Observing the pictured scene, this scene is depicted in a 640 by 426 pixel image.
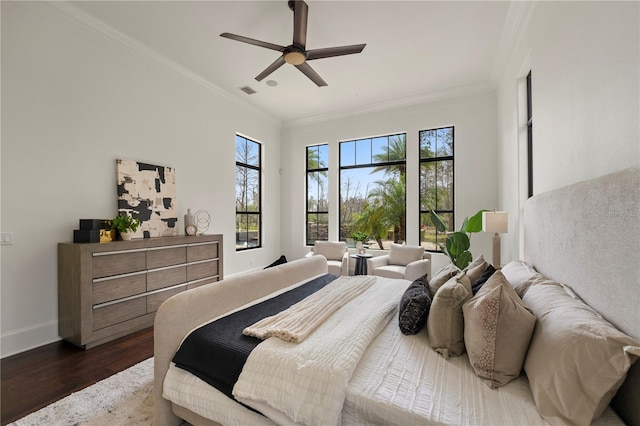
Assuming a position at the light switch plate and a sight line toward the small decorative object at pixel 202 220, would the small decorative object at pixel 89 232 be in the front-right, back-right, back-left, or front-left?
front-right

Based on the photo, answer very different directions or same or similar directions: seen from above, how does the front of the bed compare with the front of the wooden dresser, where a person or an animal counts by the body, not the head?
very different directions

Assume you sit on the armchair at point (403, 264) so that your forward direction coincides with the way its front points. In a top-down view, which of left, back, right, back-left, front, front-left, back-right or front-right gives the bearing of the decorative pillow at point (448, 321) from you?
front-left

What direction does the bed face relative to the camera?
to the viewer's left

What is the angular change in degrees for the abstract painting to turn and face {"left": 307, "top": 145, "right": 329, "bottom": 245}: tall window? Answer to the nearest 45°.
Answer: approximately 45° to its left

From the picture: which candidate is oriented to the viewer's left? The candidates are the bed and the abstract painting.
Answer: the bed

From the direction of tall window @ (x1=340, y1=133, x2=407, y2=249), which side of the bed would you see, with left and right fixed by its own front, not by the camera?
right

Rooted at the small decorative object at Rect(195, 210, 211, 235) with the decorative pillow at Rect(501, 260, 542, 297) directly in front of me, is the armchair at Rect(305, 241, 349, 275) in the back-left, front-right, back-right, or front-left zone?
front-left

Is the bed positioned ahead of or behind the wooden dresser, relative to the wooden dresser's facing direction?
ahead

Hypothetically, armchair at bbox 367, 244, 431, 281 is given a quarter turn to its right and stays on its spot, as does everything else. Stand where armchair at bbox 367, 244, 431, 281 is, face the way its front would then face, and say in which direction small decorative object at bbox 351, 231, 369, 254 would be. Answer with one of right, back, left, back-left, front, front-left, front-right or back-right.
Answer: front

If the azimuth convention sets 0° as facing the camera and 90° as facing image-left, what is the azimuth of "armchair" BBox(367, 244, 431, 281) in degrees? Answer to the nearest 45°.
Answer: approximately 45°

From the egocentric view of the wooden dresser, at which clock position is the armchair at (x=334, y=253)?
The armchair is roughly at 10 o'clock from the wooden dresser.

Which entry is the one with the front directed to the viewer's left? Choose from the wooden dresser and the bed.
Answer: the bed

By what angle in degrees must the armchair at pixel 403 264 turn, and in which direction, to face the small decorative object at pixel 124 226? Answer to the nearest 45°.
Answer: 0° — it already faces it

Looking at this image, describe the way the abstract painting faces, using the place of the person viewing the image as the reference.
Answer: facing the viewer and to the right of the viewer

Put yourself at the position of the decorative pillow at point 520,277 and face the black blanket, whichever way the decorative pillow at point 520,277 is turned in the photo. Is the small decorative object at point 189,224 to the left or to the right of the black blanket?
right

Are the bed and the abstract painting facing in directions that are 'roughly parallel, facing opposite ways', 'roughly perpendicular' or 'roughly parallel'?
roughly parallel, facing opposite ways
